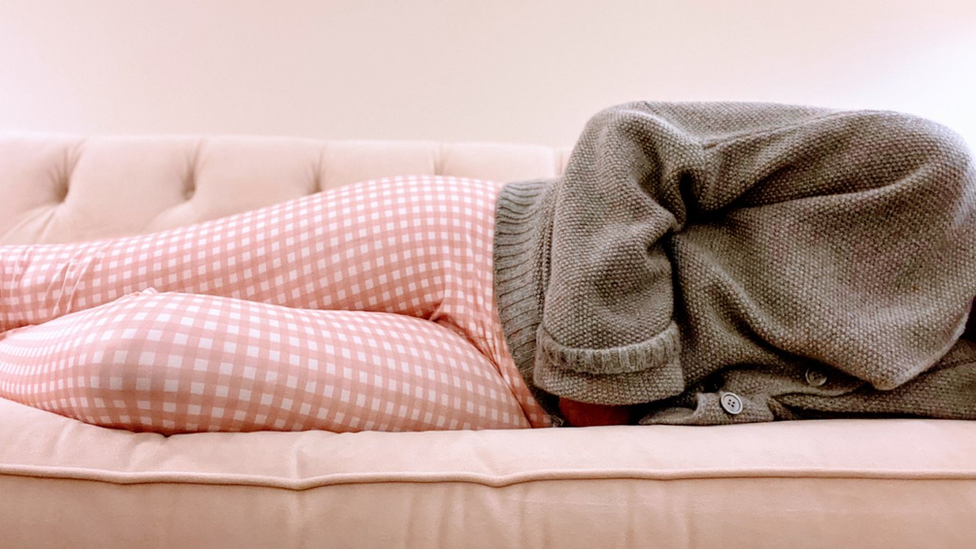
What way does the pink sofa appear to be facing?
toward the camera
